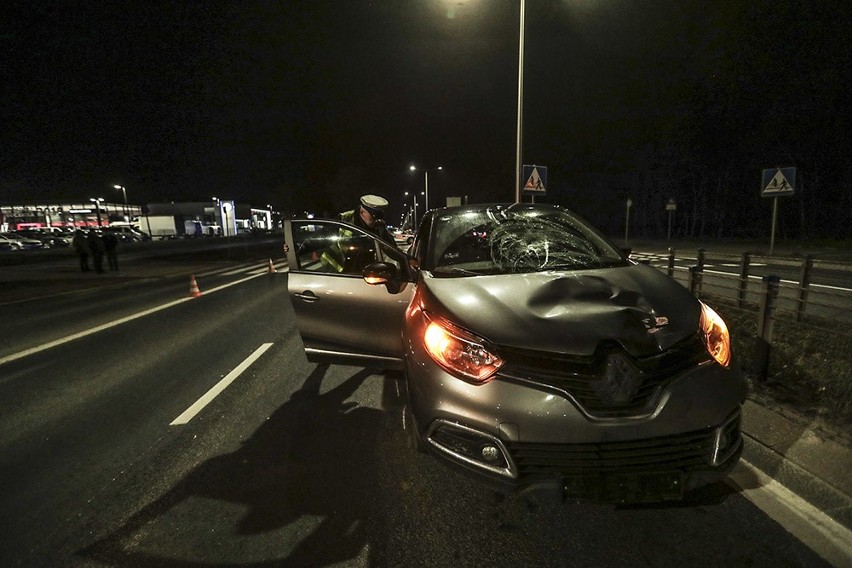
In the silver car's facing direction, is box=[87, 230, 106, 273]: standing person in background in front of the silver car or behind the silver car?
behind

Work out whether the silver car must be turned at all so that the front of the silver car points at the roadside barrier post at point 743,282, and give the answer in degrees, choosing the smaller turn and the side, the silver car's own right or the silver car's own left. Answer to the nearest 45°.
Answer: approximately 90° to the silver car's own left

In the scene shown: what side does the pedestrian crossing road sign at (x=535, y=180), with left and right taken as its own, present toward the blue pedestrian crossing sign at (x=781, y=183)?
left

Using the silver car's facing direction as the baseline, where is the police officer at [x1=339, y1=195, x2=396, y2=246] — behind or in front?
behind

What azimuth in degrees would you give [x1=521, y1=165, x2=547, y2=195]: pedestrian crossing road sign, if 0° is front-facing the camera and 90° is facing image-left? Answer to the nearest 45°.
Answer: approximately 0°

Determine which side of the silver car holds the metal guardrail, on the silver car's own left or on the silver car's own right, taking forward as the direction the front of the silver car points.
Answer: on the silver car's own left

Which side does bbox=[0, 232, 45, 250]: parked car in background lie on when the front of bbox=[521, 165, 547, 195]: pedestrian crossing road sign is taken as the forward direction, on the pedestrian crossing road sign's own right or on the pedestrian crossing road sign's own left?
on the pedestrian crossing road sign's own right

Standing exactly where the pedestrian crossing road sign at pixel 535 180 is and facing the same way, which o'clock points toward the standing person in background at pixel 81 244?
The standing person in background is roughly at 3 o'clock from the pedestrian crossing road sign.

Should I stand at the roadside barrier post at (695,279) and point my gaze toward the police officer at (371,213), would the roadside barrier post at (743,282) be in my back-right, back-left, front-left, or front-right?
back-left

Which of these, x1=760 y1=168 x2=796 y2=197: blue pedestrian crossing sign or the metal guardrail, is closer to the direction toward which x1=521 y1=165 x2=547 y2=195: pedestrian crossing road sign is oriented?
the metal guardrail

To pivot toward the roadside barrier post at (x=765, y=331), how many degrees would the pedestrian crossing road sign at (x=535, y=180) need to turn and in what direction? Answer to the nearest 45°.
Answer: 0° — it already faces it

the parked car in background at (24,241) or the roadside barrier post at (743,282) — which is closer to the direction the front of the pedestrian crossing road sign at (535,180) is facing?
the roadside barrier post

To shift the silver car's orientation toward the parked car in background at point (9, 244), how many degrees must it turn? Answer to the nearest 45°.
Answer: approximately 180°
